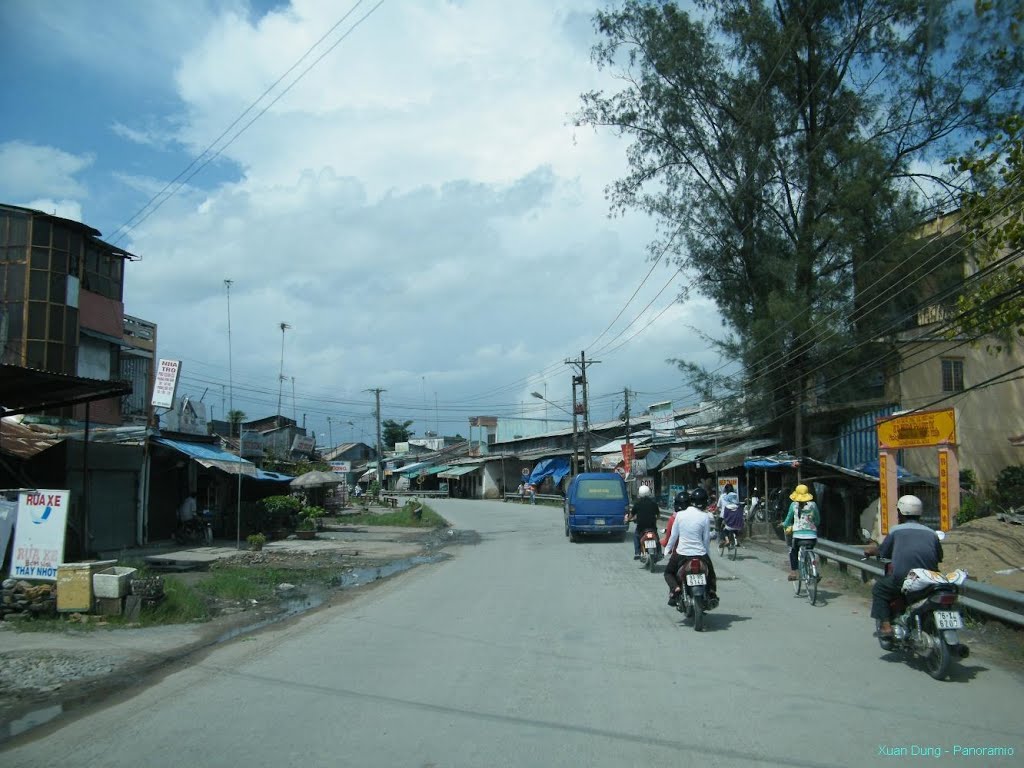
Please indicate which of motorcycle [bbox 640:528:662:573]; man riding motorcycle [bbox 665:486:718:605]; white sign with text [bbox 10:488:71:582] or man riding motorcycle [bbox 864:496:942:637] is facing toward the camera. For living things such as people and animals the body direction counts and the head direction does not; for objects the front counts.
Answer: the white sign with text

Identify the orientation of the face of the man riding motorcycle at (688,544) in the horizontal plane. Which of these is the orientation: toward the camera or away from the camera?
away from the camera

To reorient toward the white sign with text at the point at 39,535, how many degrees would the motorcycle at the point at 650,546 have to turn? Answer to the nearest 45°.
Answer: approximately 135° to its left

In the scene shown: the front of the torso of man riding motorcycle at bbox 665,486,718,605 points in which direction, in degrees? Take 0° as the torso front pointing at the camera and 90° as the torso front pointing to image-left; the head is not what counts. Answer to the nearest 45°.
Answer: approximately 180°

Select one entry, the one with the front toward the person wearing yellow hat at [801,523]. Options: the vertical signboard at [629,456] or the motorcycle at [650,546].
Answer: the vertical signboard

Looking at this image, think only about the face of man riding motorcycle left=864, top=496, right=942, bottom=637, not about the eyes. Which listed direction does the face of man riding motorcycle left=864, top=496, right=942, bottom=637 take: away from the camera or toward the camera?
away from the camera

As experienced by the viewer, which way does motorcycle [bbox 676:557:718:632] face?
facing away from the viewer

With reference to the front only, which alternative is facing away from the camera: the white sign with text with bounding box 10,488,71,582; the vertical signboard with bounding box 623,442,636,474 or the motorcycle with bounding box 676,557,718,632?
the motorcycle

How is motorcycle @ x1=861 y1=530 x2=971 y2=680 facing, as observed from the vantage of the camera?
facing away from the viewer and to the left of the viewer

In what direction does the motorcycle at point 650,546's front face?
away from the camera

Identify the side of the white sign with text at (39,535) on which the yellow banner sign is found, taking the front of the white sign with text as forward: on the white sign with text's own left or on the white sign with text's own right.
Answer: on the white sign with text's own left

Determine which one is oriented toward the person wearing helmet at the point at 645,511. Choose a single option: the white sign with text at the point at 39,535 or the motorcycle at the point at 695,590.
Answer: the motorcycle

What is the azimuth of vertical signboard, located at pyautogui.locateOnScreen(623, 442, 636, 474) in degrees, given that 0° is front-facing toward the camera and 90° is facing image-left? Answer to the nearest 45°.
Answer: approximately 0°

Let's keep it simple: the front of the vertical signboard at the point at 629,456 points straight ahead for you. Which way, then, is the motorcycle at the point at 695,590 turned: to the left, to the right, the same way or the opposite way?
the opposite way
